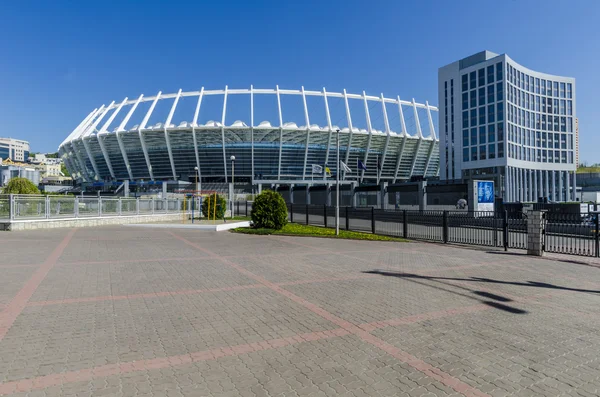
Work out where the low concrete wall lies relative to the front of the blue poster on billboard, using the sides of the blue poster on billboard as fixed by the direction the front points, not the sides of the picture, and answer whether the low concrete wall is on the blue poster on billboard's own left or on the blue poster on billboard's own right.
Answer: on the blue poster on billboard's own right

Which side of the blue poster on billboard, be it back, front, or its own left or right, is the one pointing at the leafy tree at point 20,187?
right

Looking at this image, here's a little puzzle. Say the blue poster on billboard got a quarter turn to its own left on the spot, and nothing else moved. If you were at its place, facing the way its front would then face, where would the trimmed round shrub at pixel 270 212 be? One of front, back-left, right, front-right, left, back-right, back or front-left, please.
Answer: back-right

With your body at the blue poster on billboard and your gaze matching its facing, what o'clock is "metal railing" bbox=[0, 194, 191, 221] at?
The metal railing is roughly at 2 o'clock from the blue poster on billboard.

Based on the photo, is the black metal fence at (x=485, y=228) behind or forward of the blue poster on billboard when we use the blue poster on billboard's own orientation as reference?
forward

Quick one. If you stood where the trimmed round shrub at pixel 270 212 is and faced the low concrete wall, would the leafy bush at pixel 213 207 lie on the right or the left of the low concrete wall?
right

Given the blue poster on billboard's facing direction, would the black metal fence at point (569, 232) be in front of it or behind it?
in front

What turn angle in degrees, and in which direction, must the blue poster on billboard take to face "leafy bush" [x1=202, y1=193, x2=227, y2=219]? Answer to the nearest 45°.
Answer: approximately 90° to its right

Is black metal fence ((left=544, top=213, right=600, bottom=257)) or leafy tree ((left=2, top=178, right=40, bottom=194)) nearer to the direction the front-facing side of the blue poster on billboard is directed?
the black metal fence

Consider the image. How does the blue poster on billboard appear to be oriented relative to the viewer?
toward the camera
